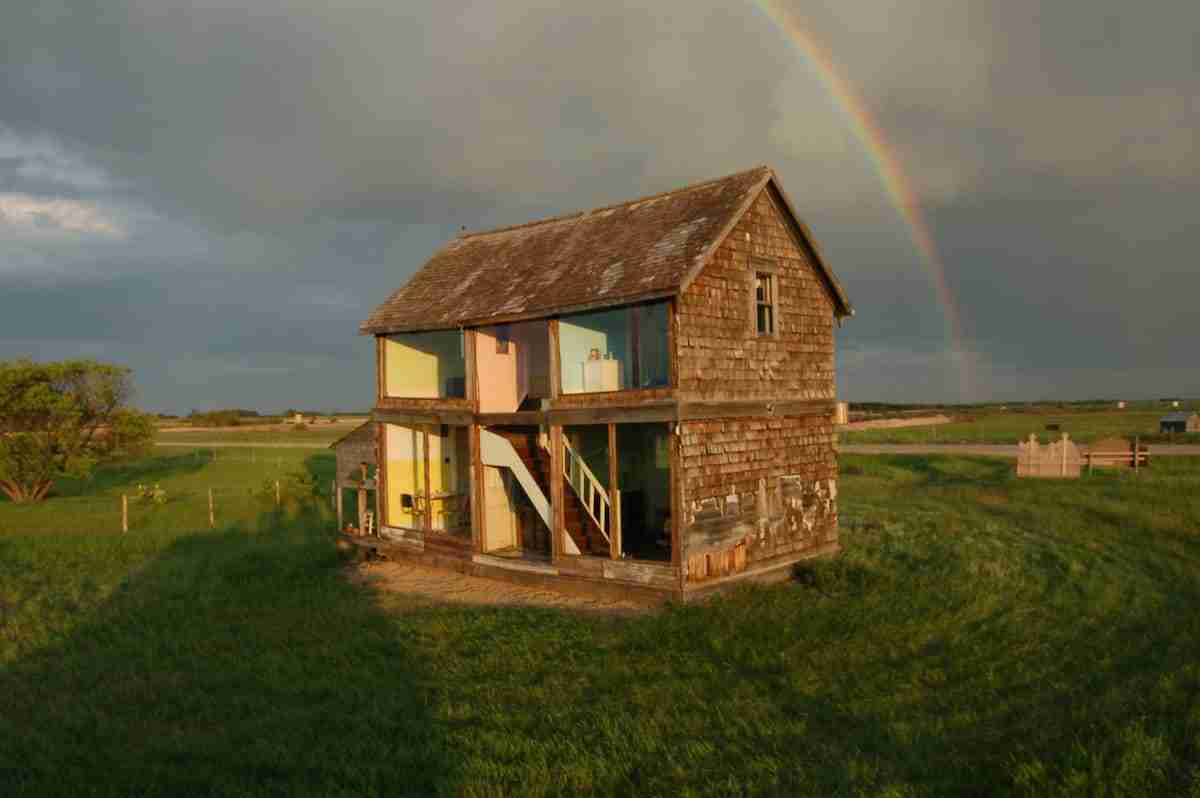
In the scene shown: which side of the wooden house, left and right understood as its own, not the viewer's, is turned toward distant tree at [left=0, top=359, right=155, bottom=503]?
right

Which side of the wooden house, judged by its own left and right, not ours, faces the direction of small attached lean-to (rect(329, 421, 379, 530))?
right

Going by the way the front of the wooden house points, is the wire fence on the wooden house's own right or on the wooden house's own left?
on the wooden house's own right

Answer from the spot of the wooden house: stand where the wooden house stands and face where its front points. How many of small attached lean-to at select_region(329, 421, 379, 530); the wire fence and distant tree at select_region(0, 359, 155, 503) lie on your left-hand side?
0

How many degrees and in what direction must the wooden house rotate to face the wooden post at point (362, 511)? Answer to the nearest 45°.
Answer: approximately 90° to its right
